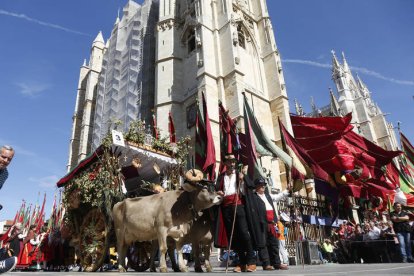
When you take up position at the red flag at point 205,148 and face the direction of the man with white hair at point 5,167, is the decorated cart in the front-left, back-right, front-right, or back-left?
front-right

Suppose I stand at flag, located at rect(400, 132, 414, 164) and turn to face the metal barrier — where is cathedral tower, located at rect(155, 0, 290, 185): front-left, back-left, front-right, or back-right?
front-right

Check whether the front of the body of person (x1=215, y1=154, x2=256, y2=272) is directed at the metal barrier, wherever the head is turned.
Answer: no

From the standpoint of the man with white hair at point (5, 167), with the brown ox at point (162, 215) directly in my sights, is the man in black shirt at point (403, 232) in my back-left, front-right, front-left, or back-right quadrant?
front-right

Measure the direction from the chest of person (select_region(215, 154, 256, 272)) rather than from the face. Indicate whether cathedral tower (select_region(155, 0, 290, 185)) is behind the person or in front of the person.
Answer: behind

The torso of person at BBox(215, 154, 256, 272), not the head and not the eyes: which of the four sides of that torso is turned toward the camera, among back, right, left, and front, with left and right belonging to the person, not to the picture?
front

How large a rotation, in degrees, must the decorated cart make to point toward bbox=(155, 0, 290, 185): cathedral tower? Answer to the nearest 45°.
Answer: approximately 90° to its left

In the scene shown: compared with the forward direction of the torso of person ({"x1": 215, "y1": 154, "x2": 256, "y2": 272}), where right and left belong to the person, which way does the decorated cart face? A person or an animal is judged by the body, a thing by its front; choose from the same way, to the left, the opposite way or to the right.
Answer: to the left

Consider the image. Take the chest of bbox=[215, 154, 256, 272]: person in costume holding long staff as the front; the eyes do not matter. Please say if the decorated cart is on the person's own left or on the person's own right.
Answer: on the person's own right

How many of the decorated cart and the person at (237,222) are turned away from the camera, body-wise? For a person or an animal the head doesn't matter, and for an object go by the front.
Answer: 0

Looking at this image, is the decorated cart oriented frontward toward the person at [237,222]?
yes

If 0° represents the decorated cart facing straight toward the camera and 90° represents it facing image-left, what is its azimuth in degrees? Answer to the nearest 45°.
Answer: approximately 315°
